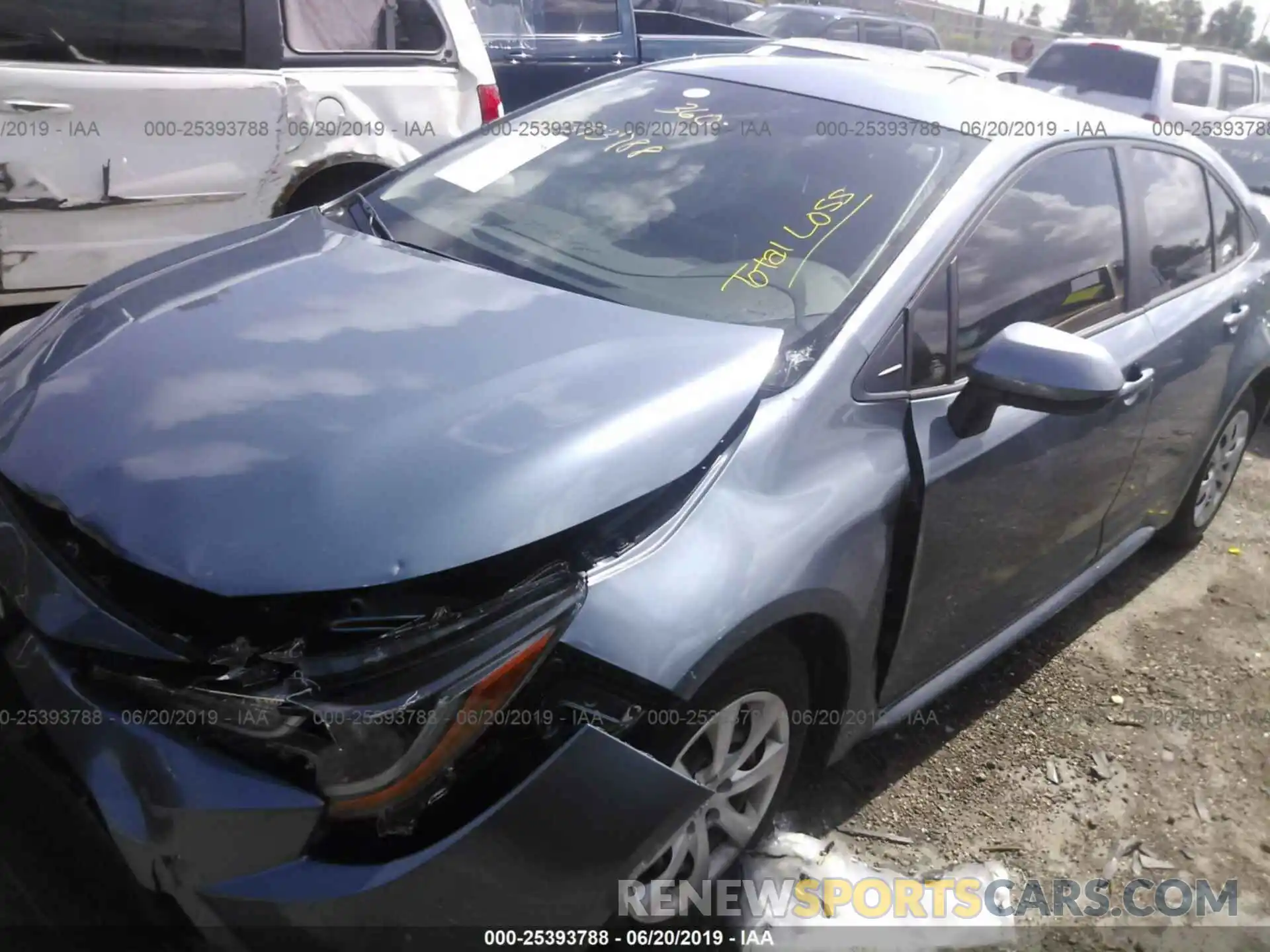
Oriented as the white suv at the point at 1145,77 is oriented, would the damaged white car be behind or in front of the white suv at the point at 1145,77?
behind

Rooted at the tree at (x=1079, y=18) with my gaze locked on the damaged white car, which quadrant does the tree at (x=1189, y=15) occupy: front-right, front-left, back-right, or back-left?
back-left

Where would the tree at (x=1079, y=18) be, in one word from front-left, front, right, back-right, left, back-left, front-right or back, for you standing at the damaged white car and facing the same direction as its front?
back-right

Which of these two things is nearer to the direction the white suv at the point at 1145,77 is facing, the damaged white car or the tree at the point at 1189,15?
the tree

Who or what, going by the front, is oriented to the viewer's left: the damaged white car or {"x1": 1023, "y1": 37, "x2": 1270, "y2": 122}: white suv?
the damaged white car

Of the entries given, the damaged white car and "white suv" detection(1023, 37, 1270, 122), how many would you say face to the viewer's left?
1

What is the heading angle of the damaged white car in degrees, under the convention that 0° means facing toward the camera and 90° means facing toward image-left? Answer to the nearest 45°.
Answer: approximately 90°

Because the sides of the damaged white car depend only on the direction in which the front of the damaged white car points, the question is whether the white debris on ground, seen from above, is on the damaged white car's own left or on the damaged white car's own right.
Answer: on the damaged white car's own left

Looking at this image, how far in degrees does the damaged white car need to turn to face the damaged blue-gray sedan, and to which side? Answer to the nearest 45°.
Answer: approximately 90° to its left

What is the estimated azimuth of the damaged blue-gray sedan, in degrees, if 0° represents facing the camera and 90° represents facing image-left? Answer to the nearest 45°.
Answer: approximately 45°

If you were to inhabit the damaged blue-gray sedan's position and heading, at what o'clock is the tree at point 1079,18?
The tree is roughly at 5 o'clock from the damaged blue-gray sedan.

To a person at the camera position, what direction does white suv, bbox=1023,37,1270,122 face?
facing away from the viewer and to the right of the viewer
